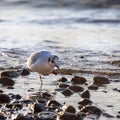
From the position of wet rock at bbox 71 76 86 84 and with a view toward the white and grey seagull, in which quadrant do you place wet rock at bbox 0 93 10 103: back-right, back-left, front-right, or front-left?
front-left

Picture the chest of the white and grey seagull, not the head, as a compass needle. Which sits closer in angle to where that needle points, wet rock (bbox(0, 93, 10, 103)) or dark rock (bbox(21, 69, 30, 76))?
the wet rock

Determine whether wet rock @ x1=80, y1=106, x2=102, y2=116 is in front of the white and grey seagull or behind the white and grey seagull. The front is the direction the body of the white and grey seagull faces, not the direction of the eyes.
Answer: in front

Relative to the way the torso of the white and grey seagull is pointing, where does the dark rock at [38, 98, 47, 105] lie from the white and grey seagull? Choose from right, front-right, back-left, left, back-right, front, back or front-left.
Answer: front-right

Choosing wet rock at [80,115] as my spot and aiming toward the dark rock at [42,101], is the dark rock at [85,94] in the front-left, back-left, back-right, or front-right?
front-right

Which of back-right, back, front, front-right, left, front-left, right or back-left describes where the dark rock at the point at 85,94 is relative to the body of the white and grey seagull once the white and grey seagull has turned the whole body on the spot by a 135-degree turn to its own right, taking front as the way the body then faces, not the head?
back-left

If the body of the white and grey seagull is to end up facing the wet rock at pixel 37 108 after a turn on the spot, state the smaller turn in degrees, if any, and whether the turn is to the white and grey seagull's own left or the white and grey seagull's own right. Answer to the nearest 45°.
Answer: approximately 45° to the white and grey seagull's own right

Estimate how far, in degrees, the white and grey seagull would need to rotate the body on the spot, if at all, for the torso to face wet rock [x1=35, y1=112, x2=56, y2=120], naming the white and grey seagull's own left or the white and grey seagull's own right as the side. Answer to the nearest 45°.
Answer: approximately 45° to the white and grey seagull's own right

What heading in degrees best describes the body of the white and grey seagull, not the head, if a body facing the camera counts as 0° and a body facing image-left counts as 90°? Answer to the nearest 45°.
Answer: approximately 315°

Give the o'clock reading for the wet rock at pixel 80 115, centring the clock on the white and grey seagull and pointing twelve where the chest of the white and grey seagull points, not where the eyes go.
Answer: The wet rock is roughly at 1 o'clock from the white and grey seagull.

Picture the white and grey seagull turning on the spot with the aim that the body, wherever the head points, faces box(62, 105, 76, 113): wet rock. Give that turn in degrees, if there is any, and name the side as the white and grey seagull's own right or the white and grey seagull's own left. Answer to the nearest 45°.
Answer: approximately 45° to the white and grey seagull's own right

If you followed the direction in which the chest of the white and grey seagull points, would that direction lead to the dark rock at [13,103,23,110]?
no
